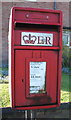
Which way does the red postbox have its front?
toward the camera
